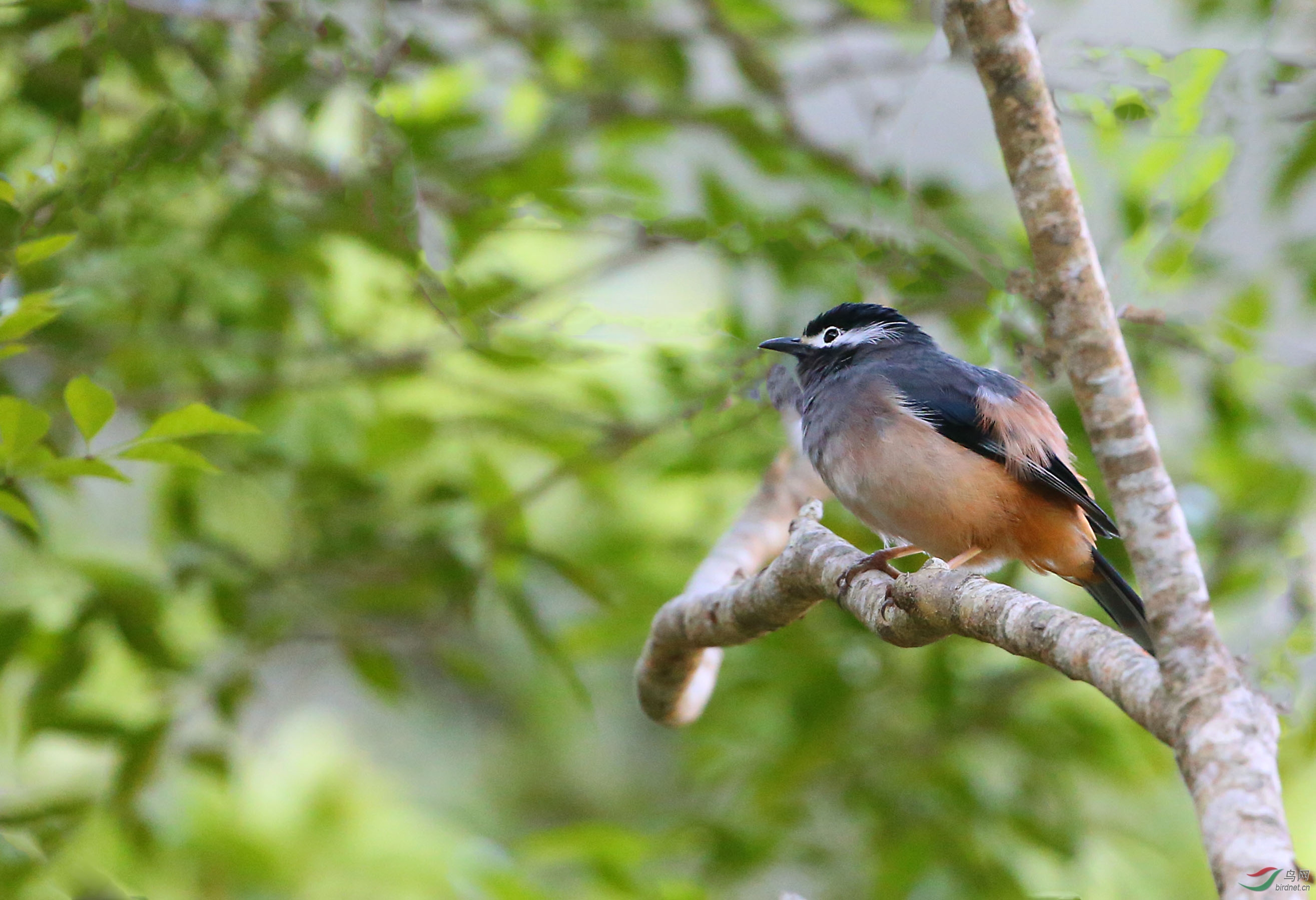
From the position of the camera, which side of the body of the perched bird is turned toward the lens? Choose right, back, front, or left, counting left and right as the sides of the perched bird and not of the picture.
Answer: left

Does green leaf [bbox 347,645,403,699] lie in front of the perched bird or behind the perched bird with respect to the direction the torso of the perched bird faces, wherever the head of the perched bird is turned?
in front
